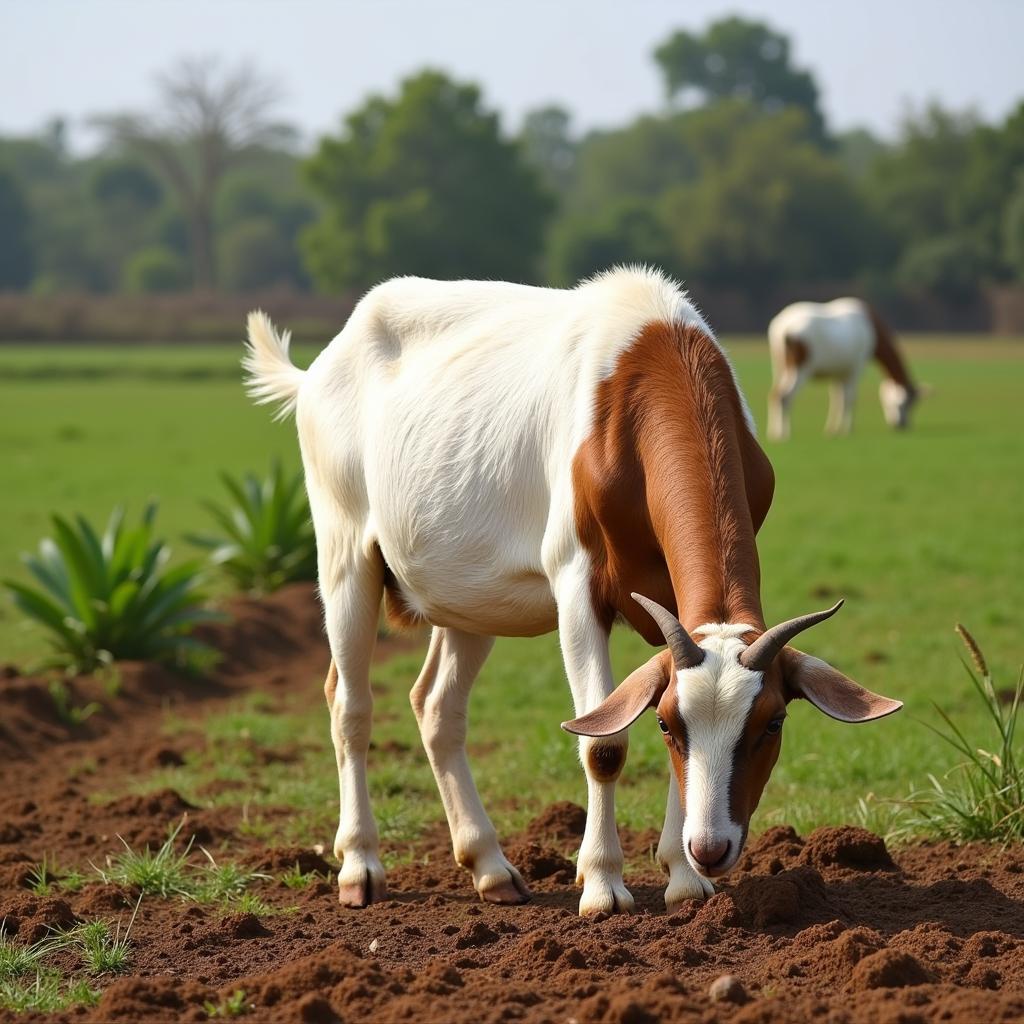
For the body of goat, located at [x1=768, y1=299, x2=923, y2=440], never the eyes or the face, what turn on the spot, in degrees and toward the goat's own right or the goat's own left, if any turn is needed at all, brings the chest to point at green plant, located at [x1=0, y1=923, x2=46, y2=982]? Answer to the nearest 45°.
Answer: approximately 90° to the goat's own right

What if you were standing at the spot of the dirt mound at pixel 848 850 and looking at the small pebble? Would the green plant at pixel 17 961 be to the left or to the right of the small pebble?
right

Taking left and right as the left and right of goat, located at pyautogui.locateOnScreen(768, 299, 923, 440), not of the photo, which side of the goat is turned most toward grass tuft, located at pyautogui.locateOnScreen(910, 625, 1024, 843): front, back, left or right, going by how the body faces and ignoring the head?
right

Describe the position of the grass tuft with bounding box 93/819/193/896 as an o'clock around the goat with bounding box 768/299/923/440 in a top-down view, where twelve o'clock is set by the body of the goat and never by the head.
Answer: The grass tuft is roughly at 3 o'clock from the goat.

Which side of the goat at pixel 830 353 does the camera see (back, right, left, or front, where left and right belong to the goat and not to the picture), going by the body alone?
right

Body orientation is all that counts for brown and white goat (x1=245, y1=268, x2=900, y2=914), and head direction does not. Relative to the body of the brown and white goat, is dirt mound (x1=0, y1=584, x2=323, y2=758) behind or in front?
behind

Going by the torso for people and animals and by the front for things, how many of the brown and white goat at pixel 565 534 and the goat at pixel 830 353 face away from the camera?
0

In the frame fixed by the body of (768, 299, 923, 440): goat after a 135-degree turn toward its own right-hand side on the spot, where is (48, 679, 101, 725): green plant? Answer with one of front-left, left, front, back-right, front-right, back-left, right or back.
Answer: front-left

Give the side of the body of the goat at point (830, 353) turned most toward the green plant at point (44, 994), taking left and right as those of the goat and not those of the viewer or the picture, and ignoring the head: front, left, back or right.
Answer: right

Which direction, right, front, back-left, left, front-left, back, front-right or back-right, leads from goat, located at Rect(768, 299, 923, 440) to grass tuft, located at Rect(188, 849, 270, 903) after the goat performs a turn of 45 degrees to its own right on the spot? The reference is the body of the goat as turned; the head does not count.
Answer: front-right
